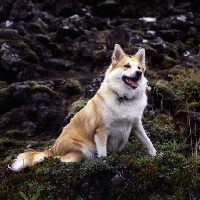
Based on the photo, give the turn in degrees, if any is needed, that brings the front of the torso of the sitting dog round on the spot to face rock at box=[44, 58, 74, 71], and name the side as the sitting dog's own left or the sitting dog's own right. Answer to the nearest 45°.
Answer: approximately 135° to the sitting dog's own left

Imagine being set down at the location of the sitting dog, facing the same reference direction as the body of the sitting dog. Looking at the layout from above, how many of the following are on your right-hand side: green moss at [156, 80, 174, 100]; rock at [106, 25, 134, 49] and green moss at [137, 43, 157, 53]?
0

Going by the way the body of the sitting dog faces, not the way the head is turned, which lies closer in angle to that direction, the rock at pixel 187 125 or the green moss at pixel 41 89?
the rock

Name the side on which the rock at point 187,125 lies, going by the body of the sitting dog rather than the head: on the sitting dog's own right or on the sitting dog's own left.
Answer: on the sitting dog's own left

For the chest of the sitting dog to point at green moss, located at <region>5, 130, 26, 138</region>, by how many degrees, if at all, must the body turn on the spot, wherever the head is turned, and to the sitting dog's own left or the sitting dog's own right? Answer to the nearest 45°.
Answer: approximately 180°

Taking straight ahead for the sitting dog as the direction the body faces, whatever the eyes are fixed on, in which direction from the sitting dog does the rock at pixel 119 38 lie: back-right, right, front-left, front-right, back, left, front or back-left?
back-left

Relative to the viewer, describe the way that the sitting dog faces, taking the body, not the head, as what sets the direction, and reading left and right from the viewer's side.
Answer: facing the viewer and to the right of the viewer

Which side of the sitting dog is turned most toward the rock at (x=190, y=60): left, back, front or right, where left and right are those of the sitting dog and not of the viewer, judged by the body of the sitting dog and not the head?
left

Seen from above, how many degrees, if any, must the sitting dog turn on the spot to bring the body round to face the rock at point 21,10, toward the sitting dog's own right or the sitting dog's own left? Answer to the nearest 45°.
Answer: approximately 135° to the sitting dog's own left

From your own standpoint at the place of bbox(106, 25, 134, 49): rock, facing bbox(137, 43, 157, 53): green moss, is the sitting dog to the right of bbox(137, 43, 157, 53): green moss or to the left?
right

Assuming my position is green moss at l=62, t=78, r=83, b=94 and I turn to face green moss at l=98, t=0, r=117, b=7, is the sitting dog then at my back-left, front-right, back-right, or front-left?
back-right

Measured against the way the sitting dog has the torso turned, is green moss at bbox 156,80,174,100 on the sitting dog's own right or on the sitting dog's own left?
on the sitting dog's own left

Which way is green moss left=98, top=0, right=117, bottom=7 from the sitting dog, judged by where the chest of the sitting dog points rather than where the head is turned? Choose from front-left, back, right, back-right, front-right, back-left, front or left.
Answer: back-left

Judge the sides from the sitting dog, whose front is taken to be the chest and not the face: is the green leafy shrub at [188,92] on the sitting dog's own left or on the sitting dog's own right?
on the sitting dog's own left
